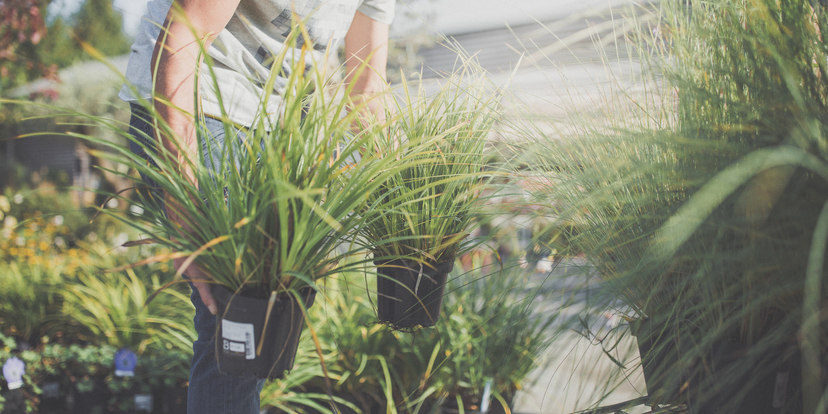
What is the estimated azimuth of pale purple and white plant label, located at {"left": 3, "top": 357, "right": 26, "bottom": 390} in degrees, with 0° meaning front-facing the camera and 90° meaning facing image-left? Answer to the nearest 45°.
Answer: approximately 0°

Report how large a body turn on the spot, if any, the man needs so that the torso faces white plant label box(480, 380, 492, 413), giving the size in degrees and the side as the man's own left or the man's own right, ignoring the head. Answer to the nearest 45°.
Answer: approximately 90° to the man's own left

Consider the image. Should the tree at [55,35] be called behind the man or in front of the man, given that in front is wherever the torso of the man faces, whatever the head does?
behind

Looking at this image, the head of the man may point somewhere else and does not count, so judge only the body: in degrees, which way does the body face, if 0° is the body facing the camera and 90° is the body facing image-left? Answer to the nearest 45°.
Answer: approximately 315°
